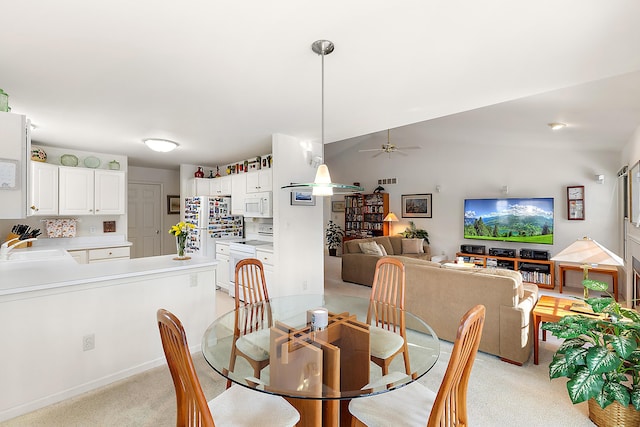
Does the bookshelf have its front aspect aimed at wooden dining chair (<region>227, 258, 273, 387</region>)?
yes

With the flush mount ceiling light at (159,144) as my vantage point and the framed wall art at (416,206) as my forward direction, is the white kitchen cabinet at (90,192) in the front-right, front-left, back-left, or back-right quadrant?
back-left

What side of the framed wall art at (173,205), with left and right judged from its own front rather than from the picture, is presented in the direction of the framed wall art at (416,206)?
left

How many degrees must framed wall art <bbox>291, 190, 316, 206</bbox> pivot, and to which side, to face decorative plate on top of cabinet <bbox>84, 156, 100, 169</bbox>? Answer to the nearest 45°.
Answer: approximately 90° to its right

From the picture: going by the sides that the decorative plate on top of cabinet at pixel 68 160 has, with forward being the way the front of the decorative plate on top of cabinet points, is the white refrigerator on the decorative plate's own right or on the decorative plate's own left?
on the decorative plate's own left

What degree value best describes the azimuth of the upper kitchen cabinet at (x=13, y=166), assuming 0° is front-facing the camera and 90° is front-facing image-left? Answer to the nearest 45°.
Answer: approximately 270°

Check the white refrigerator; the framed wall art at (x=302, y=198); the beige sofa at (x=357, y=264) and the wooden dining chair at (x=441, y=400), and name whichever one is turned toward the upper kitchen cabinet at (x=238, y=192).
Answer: the wooden dining chair

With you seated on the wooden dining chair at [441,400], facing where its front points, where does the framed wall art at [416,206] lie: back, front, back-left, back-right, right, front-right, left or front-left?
front-right

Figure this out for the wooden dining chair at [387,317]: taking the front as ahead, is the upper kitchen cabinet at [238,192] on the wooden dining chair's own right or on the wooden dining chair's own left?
on the wooden dining chair's own right

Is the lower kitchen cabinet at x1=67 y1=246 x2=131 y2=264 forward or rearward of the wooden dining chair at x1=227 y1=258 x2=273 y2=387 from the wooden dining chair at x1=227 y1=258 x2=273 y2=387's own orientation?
rearward

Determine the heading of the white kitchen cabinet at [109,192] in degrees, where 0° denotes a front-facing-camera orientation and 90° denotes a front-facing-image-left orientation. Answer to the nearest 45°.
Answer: approximately 0°

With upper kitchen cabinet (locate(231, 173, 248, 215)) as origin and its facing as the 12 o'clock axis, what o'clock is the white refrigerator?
The white refrigerator is roughly at 3 o'clock from the upper kitchen cabinet.

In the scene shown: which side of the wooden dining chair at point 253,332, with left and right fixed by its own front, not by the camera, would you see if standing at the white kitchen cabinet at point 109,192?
back

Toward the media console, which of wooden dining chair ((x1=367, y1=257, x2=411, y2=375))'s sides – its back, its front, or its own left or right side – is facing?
back

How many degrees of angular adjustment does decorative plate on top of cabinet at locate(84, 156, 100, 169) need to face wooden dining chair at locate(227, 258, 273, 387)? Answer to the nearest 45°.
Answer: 0° — it already faces it

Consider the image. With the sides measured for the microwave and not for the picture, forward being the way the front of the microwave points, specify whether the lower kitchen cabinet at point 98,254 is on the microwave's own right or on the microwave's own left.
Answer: on the microwave's own right

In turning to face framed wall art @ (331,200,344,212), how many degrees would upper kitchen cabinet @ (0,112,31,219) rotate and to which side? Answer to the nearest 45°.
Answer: approximately 45° to its left

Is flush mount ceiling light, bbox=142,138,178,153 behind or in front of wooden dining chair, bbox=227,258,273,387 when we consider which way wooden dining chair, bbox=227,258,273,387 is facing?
behind

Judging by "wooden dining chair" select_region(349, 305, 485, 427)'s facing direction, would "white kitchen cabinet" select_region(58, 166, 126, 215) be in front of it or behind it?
in front
